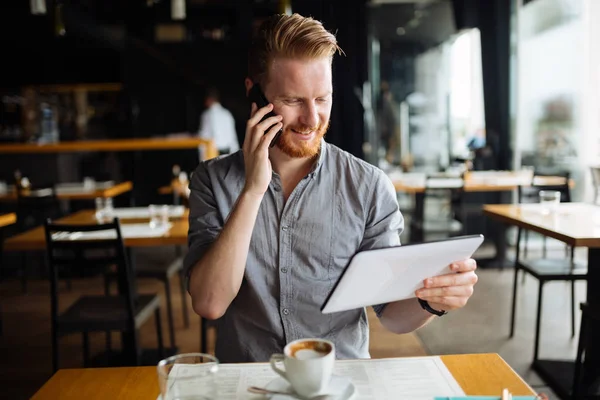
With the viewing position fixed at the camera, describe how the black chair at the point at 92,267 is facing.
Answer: facing away from the viewer and to the right of the viewer

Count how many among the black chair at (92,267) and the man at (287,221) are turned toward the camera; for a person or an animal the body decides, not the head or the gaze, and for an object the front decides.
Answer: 1

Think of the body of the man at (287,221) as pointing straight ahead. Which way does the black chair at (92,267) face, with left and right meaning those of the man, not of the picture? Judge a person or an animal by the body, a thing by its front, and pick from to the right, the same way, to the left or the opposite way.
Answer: the opposite way

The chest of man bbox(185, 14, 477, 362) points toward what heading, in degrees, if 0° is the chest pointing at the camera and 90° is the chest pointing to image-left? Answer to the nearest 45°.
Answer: approximately 0°

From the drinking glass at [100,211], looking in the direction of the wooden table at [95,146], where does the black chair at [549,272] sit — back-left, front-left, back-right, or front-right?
back-right

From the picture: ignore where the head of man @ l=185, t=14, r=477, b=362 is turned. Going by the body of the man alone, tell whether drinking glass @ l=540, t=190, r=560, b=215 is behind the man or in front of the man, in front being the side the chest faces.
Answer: behind

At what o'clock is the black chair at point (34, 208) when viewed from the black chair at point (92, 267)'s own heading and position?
the black chair at point (34, 208) is roughly at 10 o'clock from the black chair at point (92, 267).

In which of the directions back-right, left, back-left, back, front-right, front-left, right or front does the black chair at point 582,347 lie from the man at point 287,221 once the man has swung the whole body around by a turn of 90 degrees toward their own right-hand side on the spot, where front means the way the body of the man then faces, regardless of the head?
back-right

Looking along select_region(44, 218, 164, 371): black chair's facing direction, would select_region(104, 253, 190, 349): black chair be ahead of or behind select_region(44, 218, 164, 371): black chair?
ahead

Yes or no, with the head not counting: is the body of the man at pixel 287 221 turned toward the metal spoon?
yes

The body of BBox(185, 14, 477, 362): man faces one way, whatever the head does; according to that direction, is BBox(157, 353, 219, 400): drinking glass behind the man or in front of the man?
in front

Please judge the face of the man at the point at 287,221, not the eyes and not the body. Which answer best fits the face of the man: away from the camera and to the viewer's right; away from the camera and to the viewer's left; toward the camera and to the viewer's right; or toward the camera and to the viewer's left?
toward the camera and to the viewer's right

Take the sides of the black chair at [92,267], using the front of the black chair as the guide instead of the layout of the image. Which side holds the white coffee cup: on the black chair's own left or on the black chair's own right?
on the black chair's own right

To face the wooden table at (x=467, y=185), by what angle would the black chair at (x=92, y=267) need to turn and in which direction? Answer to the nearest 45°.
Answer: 0° — it already faces it
